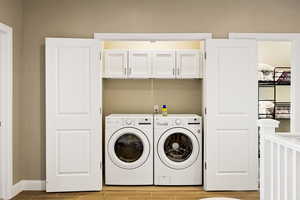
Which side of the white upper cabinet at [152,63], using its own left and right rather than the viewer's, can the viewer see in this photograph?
front

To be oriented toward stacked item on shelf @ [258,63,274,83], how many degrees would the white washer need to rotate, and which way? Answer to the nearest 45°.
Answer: approximately 135° to its left

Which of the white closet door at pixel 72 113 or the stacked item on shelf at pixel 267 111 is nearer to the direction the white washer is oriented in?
the white closet door

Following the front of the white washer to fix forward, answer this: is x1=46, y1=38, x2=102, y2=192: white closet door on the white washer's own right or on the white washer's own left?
on the white washer's own right

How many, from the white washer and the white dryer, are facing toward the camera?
2

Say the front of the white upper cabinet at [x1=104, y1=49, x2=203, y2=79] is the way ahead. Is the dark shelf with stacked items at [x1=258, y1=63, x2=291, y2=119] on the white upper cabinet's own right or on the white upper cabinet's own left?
on the white upper cabinet's own left

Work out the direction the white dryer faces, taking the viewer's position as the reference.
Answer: facing the viewer

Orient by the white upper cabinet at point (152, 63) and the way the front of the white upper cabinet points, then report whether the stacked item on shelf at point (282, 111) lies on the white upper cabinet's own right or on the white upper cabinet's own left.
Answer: on the white upper cabinet's own left

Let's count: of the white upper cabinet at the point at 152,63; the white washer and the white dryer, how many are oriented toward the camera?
3

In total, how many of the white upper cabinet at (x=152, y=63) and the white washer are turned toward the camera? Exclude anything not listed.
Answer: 2
